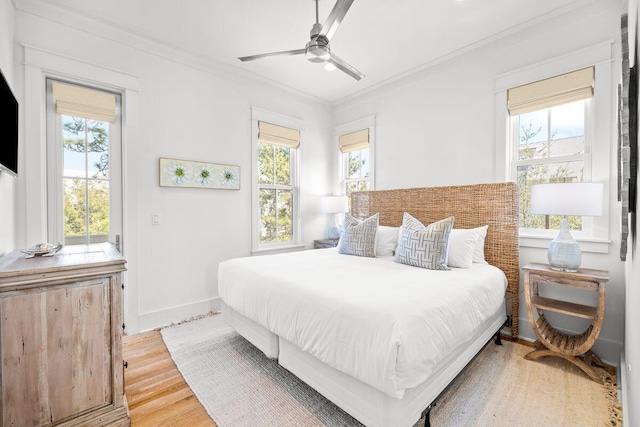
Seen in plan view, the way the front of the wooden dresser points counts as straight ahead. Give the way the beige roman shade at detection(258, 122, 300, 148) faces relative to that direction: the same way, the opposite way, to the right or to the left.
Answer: to the right

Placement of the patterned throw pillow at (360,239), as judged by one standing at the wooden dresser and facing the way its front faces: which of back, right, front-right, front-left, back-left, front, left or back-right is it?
front

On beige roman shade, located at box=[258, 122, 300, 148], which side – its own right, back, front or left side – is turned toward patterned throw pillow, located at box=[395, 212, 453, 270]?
front

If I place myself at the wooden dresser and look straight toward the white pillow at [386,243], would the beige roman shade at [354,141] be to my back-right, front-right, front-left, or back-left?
front-left

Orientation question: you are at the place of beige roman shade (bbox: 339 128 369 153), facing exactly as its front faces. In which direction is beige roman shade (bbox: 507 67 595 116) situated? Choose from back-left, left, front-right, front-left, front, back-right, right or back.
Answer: left

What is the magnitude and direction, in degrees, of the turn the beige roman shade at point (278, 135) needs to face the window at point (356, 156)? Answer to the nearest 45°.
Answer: approximately 45° to its left

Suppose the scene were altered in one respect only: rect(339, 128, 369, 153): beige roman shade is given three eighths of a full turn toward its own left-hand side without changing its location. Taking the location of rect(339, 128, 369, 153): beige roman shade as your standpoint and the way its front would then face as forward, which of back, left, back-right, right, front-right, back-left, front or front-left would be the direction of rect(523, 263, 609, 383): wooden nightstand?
front-right

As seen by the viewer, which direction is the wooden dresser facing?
to the viewer's right

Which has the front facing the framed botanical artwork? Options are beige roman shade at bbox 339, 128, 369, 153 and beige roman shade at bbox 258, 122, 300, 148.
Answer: beige roman shade at bbox 339, 128, 369, 153

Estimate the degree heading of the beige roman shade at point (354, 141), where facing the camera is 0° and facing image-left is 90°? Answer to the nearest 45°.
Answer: approximately 45°

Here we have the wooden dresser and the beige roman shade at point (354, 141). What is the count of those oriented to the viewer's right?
1

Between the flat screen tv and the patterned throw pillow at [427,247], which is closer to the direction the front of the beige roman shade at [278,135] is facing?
the patterned throw pillow
